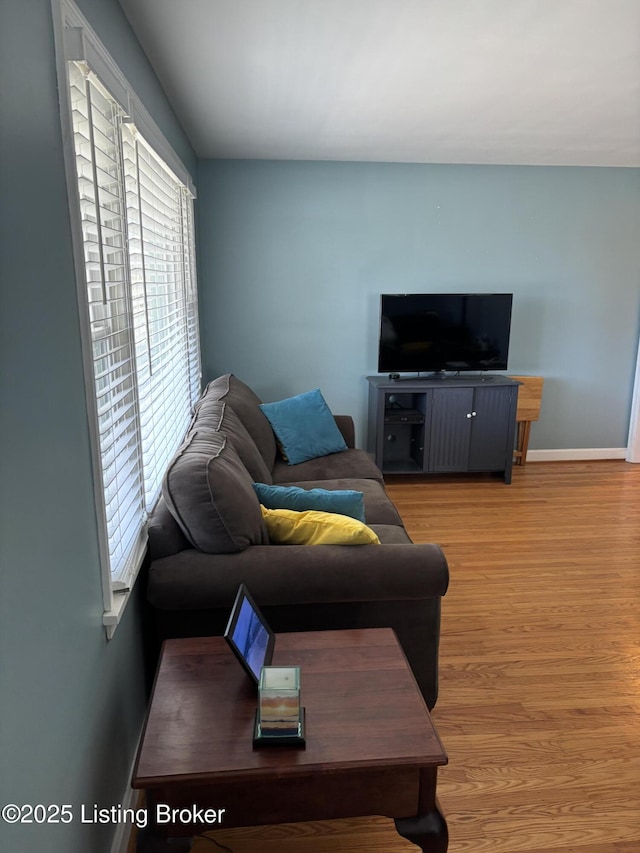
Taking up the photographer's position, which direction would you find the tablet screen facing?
facing the viewer and to the right of the viewer

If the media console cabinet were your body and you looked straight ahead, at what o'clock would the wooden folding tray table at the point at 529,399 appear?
The wooden folding tray table is roughly at 8 o'clock from the media console cabinet.

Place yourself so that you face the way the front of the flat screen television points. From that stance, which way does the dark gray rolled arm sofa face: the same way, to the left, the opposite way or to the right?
to the left

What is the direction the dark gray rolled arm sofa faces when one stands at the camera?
facing to the right of the viewer

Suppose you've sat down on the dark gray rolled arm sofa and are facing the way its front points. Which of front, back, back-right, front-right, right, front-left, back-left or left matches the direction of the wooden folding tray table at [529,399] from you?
front-left

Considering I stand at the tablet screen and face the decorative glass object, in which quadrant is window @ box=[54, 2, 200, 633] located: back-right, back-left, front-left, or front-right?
back-right

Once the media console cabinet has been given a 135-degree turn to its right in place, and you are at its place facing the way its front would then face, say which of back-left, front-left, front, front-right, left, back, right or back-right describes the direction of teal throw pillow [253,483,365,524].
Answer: back-left

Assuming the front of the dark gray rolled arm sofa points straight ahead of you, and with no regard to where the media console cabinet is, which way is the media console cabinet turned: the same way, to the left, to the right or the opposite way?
to the right

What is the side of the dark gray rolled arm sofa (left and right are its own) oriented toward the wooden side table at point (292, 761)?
right

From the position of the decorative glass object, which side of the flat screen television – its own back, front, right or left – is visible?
front

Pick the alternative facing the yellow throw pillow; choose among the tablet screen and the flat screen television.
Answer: the flat screen television

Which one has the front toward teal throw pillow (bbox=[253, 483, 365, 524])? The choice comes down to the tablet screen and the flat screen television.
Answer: the flat screen television
